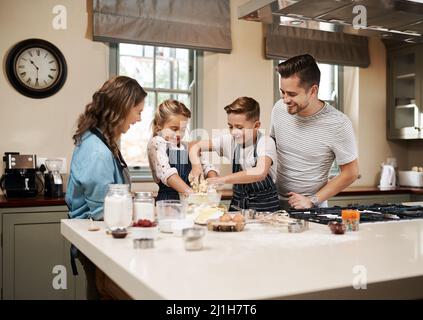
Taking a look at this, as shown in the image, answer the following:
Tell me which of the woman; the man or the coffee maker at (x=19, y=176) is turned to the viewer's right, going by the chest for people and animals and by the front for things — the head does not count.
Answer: the woman

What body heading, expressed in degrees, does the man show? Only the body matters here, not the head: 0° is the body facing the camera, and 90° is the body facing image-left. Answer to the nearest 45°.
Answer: approximately 45°

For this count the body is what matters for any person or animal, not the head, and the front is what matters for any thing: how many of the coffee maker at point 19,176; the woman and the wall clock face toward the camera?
2

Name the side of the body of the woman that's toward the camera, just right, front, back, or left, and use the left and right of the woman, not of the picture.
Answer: right

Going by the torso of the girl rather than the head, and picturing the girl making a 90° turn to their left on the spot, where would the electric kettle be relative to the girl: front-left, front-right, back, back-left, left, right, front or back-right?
front

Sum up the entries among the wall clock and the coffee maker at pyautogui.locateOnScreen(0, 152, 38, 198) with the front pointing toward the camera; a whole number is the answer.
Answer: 2

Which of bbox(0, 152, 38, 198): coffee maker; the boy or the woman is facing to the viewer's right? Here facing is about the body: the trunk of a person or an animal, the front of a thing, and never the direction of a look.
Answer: the woman

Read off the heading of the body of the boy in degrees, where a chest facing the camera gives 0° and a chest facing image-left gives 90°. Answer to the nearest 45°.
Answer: approximately 45°

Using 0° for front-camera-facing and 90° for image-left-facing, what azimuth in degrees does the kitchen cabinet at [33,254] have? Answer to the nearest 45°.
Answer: approximately 0°
